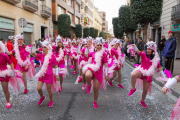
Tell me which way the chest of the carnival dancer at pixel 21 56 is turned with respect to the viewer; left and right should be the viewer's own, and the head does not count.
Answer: facing the viewer

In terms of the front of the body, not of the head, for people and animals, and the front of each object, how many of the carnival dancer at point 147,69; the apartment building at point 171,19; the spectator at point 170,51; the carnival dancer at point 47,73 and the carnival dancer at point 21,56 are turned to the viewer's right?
0

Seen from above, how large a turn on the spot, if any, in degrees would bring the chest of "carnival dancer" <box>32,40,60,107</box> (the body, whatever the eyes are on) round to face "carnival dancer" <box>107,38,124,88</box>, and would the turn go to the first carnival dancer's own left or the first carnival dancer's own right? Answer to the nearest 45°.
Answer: approximately 180°

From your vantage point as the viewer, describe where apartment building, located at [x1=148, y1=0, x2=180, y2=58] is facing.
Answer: facing the viewer and to the left of the viewer

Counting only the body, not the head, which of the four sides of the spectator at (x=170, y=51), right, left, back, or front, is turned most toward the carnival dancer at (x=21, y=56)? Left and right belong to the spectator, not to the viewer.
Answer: front

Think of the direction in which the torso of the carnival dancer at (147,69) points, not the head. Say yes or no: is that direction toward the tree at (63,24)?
no

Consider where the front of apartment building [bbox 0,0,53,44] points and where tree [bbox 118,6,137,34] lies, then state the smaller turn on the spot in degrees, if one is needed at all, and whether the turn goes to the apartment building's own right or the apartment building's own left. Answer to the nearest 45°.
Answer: approximately 45° to the apartment building's own left

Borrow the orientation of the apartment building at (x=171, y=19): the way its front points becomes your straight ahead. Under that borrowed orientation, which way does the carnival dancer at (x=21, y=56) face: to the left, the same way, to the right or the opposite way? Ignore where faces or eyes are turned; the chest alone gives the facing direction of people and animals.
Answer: to the left

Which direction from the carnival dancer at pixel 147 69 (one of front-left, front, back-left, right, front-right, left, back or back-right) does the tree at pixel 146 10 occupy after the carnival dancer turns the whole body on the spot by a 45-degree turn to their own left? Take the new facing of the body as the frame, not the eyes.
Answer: back

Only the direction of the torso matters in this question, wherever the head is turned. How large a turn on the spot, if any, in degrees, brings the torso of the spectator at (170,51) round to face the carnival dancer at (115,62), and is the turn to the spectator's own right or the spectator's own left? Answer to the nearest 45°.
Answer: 0° — they already face them

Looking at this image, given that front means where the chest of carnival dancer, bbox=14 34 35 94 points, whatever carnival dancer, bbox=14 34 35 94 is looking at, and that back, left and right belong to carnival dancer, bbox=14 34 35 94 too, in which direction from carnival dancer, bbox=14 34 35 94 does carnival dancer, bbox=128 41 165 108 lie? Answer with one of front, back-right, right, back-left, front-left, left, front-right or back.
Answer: front-left

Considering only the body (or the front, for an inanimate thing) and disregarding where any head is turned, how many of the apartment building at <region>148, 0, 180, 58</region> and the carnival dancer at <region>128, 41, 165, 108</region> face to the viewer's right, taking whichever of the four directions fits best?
0

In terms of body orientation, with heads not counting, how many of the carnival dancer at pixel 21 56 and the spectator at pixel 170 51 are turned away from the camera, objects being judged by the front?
0

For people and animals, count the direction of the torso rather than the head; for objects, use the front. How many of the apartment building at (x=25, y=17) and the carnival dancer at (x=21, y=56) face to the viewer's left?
0

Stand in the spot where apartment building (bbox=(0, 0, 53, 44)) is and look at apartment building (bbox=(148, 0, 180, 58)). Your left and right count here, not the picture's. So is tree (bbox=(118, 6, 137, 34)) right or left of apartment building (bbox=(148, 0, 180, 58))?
left

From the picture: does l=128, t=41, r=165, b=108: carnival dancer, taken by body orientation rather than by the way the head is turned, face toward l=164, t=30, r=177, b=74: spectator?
no

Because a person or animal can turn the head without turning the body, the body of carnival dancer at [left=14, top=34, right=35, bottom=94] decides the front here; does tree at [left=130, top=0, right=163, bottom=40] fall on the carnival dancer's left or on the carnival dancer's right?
on the carnival dancer's left

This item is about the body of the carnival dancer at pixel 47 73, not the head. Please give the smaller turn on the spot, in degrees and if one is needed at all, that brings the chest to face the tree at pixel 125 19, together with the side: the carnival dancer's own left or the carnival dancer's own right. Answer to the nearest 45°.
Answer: approximately 180°
